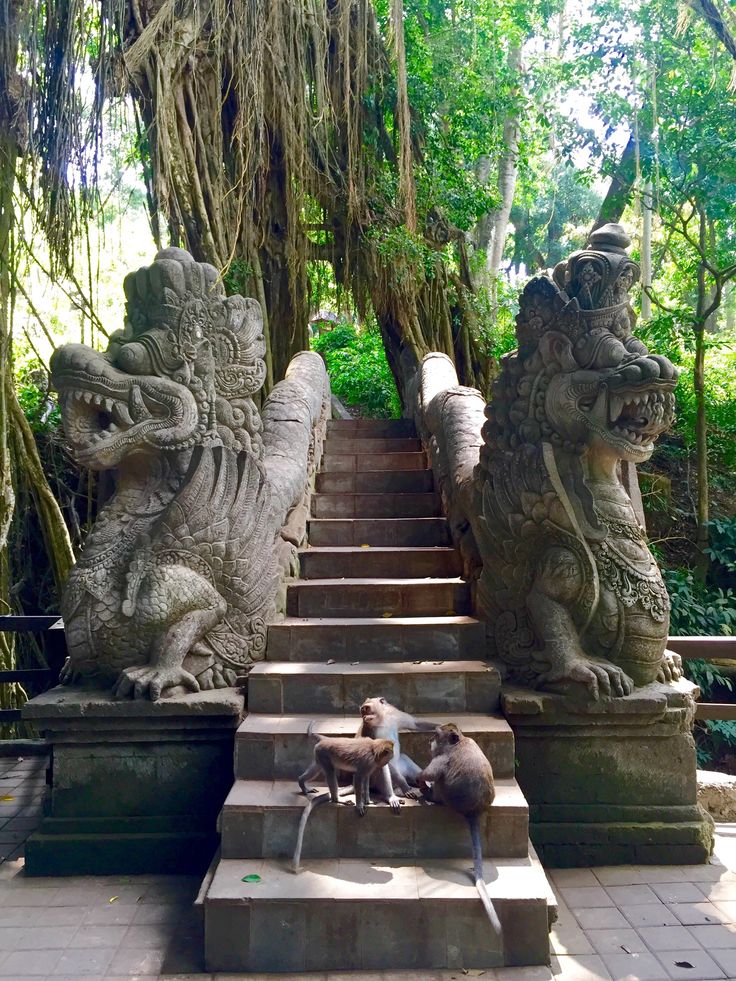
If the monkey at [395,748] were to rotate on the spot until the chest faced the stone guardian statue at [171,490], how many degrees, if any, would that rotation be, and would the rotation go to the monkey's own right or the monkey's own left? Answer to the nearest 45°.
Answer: approximately 90° to the monkey's own right

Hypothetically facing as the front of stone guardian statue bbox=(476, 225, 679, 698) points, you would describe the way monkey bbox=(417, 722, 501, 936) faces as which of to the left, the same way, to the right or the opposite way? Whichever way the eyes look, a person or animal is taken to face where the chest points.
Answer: the opposite way

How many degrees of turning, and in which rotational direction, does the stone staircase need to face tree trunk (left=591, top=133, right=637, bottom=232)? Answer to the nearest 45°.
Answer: approximately 135° to its left

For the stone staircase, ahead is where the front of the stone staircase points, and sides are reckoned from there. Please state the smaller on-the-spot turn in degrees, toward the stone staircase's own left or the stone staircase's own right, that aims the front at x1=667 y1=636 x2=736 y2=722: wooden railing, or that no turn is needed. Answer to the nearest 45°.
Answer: approximately 135° to the stone staircase's own left

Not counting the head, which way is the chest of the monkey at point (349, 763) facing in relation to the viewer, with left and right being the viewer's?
facing to the right of the viewer

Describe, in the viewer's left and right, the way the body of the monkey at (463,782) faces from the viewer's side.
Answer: facing away from the viewer and to the left of the viewer

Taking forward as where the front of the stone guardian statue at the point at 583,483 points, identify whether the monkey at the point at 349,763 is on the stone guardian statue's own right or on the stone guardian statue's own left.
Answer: on the stone guardian statue's own right

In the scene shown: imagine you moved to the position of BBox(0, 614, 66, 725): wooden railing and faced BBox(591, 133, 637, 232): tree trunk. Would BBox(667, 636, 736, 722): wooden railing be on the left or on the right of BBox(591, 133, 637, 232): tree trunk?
right
